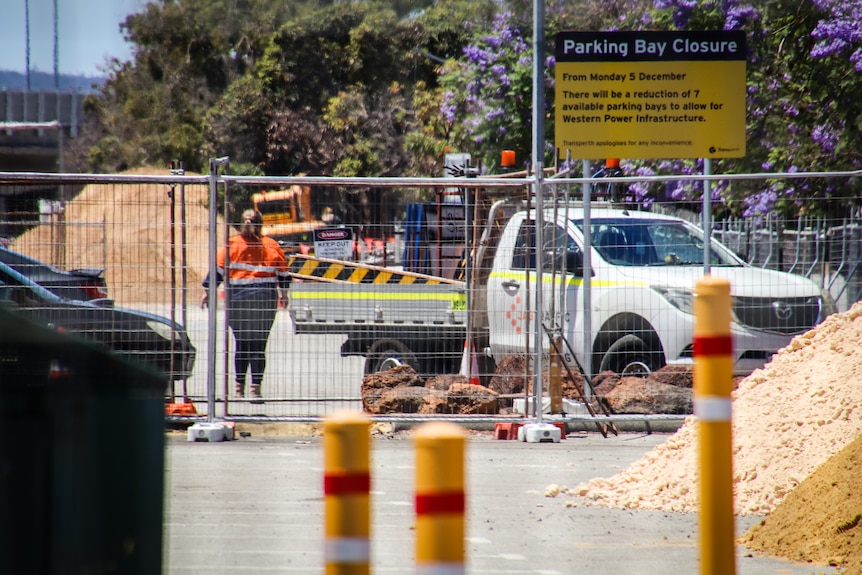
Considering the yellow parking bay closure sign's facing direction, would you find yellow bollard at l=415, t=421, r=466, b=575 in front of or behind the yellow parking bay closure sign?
in front

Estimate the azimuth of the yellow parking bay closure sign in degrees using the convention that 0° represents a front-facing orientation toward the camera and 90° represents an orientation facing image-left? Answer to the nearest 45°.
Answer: approximately 0°

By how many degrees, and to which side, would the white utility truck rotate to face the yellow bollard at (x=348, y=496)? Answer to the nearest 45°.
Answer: approximately 45° to its right

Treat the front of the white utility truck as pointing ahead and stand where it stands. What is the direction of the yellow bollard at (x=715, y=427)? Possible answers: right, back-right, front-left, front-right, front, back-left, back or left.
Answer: front-right

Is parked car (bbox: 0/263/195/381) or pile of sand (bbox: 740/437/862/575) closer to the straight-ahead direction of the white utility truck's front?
the pile of sand

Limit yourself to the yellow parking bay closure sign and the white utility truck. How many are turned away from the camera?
0

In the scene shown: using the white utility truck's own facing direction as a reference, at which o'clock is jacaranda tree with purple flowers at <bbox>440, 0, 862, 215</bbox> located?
The jacaranda tree with purple flowers is roughly at 9 o'clock from the white utility truck.

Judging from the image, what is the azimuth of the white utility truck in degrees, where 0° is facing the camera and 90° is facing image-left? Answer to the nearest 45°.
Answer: approximately 315°
